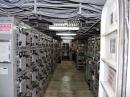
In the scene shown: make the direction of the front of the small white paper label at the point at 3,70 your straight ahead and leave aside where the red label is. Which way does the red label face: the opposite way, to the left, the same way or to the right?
the same way

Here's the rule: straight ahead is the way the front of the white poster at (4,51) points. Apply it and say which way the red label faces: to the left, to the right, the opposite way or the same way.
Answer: the same way
